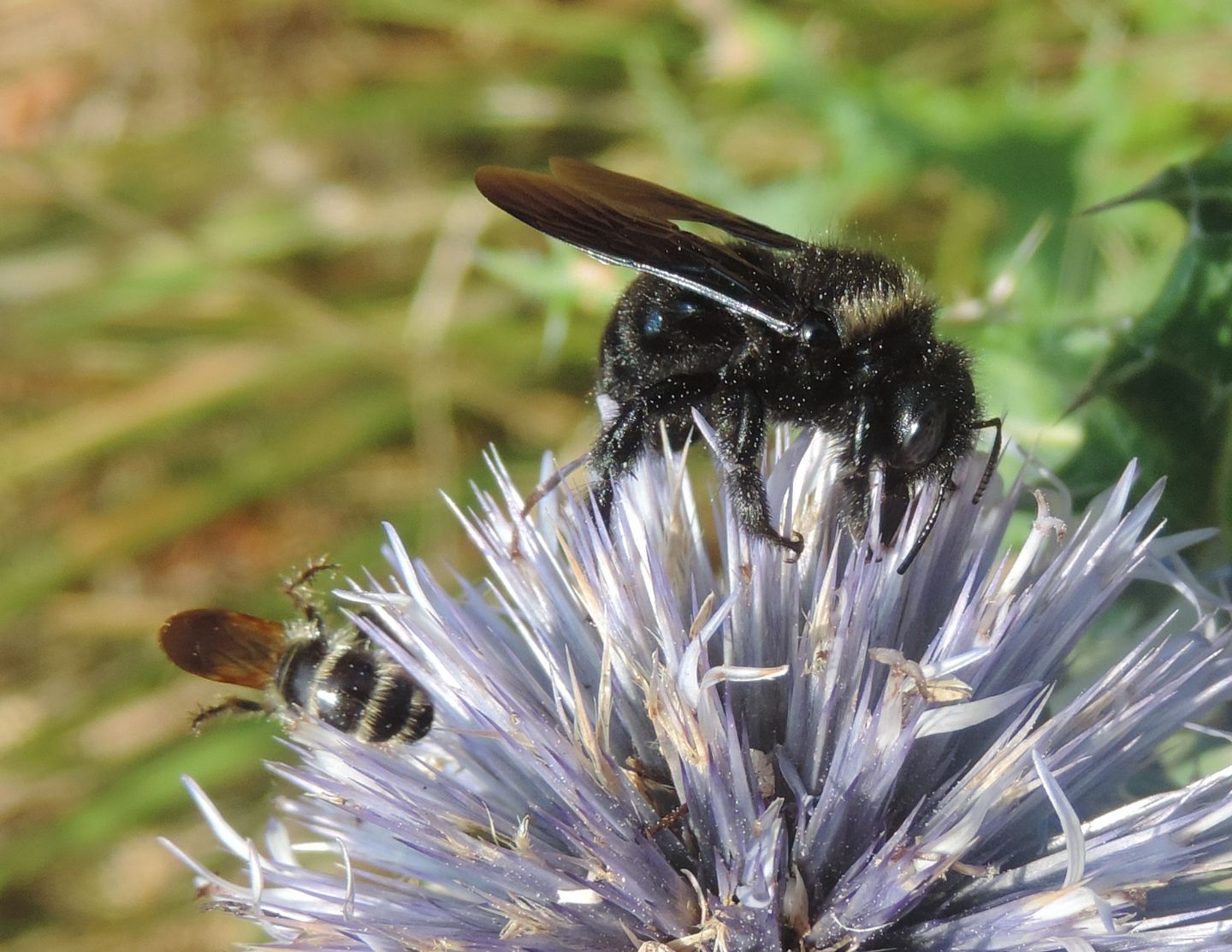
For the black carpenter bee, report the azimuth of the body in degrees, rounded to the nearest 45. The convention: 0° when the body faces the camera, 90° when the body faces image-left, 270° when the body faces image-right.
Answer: approximately 270°
